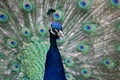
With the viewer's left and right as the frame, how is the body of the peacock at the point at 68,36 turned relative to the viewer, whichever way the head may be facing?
facing the viewer and to the right of the viewer
